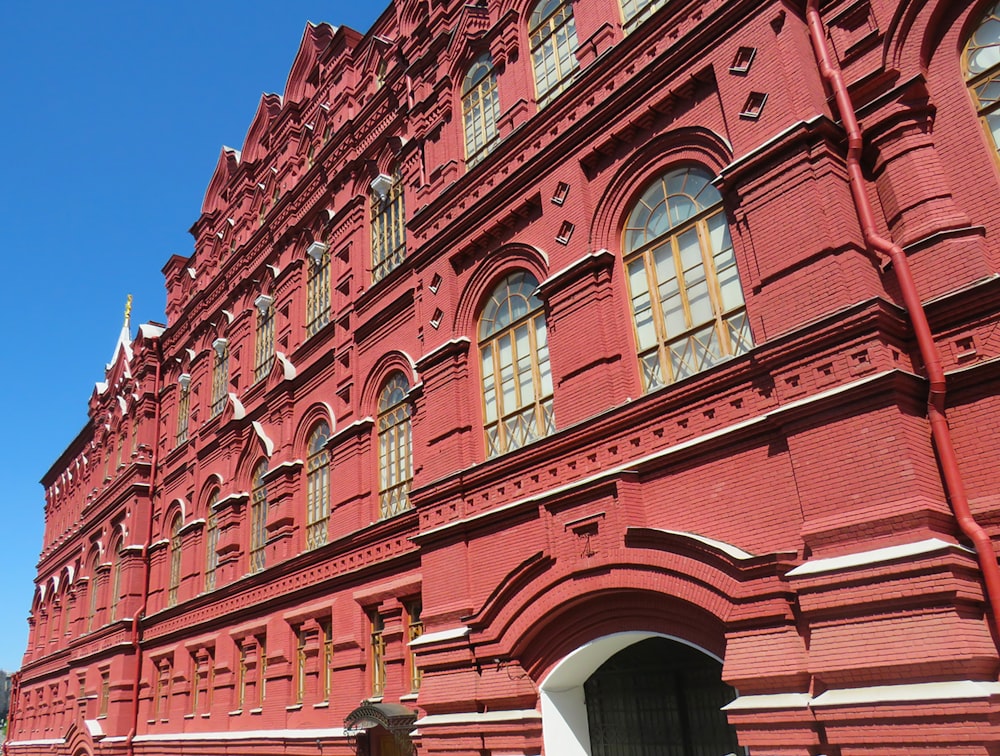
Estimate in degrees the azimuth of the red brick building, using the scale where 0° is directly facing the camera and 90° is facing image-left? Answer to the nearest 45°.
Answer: approximately 45°
